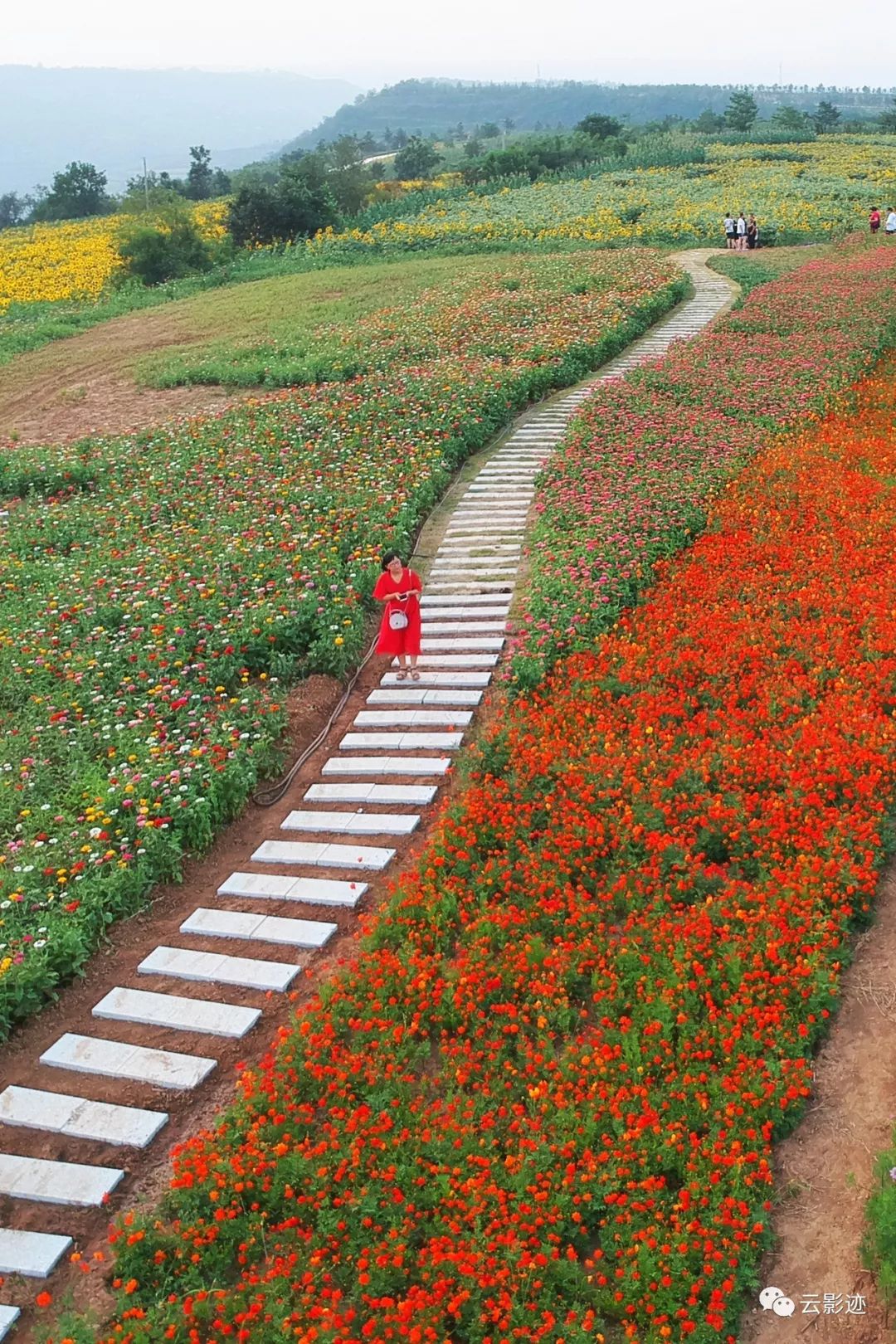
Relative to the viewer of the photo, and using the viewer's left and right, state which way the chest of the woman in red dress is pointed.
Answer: facing the viewer

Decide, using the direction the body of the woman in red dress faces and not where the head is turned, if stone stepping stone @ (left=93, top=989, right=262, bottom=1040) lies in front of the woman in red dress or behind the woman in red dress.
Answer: in front

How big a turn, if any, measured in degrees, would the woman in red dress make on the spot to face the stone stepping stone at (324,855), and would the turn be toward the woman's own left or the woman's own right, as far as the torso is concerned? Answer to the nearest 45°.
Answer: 0° — they already face it

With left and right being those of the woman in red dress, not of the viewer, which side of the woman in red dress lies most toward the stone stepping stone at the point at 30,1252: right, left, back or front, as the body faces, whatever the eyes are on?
front

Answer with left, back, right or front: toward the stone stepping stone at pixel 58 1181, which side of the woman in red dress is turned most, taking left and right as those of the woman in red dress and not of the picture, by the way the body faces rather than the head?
front

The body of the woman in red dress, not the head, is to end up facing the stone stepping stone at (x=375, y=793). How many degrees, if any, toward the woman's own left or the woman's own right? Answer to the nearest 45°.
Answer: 0° — they already face it

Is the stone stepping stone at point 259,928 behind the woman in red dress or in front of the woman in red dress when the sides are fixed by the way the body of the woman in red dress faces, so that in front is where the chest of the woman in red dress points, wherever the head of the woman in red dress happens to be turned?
in front

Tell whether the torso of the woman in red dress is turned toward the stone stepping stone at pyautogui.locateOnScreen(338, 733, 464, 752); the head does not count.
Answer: yes

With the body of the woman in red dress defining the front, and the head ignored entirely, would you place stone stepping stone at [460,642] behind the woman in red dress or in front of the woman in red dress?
behind
